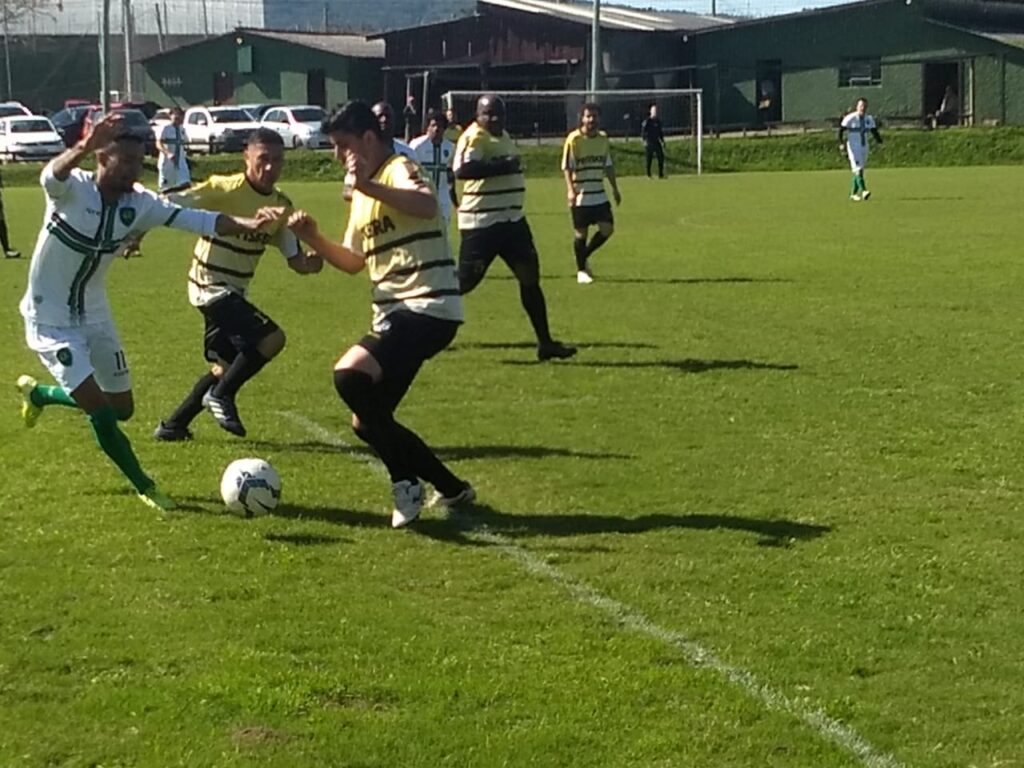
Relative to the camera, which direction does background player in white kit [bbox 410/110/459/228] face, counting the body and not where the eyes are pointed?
toward the camera

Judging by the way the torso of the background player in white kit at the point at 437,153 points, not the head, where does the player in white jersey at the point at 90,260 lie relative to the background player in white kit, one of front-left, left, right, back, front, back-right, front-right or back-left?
front

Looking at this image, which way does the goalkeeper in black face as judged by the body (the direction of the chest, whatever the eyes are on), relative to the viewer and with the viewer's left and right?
facing the viewer

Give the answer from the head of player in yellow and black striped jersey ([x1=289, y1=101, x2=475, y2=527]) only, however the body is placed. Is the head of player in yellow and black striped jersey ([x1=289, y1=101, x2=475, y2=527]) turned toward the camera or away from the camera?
toward the camera

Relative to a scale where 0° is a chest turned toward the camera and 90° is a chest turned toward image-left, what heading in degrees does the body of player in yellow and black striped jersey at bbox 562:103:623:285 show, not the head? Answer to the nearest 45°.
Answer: approximately 0°

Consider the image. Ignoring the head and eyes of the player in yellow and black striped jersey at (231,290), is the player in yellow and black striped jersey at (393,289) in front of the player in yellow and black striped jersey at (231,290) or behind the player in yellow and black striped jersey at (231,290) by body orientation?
in front

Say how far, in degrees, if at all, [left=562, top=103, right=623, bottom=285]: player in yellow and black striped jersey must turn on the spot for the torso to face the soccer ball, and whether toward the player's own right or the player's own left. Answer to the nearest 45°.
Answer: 0° — they already face it

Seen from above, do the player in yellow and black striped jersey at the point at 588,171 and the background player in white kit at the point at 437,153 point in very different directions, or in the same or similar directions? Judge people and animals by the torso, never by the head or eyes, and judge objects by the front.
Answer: same or similar directions

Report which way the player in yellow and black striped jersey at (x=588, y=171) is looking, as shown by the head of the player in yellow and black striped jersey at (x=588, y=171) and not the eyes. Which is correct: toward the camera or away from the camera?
toward the camera

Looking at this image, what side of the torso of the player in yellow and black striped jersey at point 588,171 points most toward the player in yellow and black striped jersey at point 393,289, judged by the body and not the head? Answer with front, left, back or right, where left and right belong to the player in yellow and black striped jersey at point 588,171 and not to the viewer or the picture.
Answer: front

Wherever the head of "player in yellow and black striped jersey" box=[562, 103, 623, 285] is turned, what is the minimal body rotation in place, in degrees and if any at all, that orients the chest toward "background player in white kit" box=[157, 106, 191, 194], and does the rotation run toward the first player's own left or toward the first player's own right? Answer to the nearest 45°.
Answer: approximately 135° to the first player's own right

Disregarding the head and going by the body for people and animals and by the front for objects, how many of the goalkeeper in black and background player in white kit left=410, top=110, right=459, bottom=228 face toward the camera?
2

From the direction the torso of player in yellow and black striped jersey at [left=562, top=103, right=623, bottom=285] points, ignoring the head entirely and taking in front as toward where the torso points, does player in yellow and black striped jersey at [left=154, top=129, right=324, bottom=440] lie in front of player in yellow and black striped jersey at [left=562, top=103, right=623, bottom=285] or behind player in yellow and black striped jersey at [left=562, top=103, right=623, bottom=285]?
in front
